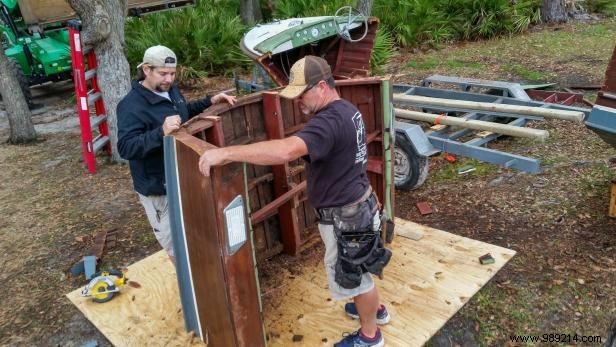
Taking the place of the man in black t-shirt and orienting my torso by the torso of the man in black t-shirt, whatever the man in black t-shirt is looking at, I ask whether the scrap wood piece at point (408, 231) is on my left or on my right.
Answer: on my right

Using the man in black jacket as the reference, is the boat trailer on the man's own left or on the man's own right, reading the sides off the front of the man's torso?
on the man's own left

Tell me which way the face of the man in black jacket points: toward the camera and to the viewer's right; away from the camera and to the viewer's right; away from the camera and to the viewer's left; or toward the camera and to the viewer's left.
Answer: toward the camera and to the viewer's right

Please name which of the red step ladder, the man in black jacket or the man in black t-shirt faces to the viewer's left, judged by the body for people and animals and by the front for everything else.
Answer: the man in black t-shirt

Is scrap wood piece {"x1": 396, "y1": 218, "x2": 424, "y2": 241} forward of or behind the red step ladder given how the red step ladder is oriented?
forward

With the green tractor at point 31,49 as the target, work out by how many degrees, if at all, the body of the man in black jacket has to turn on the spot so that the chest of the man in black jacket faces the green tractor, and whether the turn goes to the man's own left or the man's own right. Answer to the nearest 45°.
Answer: approximately 135° to the man's own left

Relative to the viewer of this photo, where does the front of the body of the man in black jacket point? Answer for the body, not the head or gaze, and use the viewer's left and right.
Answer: facing the viewer and to the right of the viewer

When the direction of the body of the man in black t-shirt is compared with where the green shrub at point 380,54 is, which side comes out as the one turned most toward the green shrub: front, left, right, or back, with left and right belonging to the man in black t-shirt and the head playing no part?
right

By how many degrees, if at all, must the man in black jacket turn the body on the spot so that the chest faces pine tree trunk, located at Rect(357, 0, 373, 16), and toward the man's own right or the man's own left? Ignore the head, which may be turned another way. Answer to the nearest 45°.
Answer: approximately 90° to the man's own left

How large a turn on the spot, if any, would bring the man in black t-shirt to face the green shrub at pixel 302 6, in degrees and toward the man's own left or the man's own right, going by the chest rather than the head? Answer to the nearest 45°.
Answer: approximately 90° to the man's own right

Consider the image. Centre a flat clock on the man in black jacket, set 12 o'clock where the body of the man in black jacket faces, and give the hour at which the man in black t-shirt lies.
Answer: The man in black t-shirt is roughly at 12 o'clock from the man in black jacket.

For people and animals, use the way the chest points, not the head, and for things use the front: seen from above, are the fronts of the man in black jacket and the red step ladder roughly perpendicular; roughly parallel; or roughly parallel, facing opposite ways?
roughly parallel
